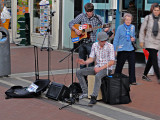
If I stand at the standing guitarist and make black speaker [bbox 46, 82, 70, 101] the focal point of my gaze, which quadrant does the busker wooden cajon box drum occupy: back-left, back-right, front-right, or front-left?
front-left

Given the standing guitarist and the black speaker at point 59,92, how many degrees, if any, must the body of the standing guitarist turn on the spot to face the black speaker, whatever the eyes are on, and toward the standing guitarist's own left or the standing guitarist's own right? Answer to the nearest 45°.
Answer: approximately 45° to the standing guitarist's own right

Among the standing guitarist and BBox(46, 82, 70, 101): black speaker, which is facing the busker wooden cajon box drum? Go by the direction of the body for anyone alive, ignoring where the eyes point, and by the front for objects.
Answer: the standing guitarist

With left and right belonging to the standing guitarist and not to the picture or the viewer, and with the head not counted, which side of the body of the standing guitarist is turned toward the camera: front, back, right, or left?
front

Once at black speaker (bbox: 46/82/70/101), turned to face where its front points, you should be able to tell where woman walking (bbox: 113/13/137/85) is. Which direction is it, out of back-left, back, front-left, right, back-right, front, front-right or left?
back

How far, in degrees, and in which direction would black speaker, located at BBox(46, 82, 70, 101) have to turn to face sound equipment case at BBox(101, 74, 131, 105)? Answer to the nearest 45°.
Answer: approximately 135° to its left

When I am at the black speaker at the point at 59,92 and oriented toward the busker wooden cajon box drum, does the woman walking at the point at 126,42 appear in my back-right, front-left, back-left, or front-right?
front-left

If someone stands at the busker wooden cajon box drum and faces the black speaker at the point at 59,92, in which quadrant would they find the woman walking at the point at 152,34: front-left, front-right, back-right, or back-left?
back-right

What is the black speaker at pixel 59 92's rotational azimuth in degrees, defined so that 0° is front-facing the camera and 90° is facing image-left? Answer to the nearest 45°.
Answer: approximately 45°

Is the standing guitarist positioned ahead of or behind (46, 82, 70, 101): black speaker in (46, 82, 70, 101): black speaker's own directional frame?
behind

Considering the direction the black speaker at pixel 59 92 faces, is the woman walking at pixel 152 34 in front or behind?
behind

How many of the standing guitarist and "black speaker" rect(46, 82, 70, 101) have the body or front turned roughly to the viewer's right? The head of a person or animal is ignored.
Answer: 0

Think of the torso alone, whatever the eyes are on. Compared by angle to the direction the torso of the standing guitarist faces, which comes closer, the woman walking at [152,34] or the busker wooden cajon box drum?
the busker wooden cajon box drum
